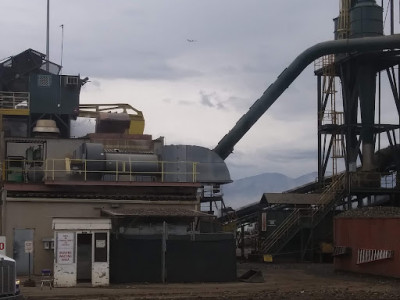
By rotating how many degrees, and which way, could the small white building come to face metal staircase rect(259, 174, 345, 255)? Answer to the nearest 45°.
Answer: approximately 135° to its left

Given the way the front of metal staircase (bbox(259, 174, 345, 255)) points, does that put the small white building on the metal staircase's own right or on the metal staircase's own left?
on the metal staircase's own left

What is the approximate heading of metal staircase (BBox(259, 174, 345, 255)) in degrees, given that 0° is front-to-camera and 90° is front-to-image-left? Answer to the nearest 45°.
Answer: approximately 90°

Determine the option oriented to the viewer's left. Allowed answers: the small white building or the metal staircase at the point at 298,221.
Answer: the metal staircase

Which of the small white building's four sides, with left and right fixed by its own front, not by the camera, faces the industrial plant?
back

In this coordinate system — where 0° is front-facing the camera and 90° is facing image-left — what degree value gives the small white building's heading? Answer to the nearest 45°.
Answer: approximately 0°

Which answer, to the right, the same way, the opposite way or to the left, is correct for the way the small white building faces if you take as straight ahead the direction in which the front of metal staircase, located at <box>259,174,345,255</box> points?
to the left
